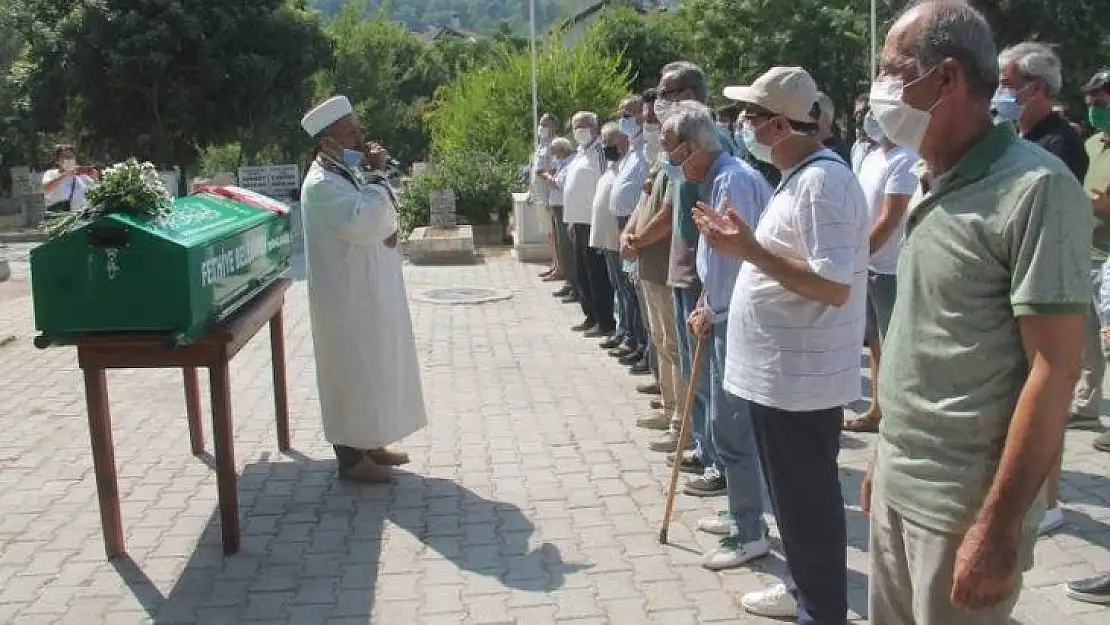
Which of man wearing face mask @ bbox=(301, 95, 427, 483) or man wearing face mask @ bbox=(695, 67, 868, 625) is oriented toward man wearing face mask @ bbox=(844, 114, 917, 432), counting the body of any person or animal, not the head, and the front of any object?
man wearing face mask @ bbox=(301, 95, 427, 483)

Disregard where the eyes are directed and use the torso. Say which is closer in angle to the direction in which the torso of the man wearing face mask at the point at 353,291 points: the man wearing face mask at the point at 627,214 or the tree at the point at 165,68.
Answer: the man wearing face mask

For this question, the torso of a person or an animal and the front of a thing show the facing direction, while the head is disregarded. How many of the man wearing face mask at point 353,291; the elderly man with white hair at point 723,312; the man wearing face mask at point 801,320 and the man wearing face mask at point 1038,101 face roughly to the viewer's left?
3

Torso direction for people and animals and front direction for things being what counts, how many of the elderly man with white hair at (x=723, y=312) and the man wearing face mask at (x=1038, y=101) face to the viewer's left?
2

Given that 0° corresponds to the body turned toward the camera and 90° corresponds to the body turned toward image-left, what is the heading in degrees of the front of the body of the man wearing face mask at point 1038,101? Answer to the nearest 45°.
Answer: approximately 90°

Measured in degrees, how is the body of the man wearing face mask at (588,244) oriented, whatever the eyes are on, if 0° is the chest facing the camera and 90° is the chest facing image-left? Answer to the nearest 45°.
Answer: approximately 45°

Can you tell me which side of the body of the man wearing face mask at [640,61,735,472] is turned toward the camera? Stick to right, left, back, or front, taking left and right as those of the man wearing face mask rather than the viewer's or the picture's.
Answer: left

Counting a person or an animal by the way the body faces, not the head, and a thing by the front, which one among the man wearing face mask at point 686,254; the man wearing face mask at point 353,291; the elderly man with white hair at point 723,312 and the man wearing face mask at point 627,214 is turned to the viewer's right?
the man wearing face mask at point 353,291

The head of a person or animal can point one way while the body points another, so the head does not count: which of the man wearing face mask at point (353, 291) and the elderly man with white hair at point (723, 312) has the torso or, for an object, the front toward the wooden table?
the elderly man with white hair

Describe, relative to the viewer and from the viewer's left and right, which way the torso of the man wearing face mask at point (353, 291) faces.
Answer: facing to the right of the viewer

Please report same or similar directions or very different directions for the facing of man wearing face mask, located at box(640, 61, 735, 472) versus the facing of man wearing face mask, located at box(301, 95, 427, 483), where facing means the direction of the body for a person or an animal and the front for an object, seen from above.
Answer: very different directions
